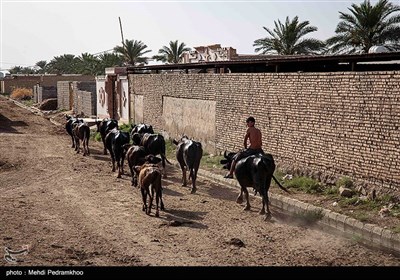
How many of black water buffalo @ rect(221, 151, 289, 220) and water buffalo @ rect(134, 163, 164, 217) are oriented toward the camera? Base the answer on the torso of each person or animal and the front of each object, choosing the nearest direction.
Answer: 0

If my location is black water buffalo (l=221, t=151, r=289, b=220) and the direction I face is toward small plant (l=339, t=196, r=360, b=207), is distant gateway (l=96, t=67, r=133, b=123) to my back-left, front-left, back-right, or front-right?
back-left

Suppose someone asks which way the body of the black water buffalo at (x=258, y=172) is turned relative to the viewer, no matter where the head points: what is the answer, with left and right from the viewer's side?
facing away from the viewer and to the left of the viewer

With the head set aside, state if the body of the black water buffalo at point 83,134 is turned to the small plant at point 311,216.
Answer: no

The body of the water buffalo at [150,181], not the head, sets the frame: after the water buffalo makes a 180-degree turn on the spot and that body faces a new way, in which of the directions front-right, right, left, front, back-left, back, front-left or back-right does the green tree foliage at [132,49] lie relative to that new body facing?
back-left

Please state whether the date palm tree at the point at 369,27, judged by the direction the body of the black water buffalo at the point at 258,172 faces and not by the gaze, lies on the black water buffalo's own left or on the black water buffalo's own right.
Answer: on the black water buffalo's own right

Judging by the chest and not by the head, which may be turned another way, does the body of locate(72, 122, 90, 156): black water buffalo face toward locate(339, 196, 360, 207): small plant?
no

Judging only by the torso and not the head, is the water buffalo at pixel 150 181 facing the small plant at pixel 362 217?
no

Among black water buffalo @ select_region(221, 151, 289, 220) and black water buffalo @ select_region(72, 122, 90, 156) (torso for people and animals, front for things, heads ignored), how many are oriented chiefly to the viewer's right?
0

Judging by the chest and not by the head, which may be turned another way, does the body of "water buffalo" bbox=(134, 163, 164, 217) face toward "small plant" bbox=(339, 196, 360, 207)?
no

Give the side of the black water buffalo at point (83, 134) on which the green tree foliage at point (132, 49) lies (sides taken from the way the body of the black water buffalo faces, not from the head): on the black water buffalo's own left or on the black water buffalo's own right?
on the black water buffalo's own right

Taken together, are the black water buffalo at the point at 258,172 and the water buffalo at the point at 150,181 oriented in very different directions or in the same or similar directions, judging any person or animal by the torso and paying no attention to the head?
same or similar directions

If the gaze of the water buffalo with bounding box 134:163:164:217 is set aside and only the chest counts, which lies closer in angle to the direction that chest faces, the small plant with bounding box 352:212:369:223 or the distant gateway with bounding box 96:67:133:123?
the distant gateway

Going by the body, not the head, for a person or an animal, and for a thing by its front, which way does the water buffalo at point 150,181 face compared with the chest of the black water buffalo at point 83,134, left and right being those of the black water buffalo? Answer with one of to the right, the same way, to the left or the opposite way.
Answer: the same way

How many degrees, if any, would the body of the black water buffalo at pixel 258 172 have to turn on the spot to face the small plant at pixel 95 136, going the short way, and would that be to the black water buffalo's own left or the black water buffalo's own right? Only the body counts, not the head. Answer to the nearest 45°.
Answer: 0° — it already faces it
